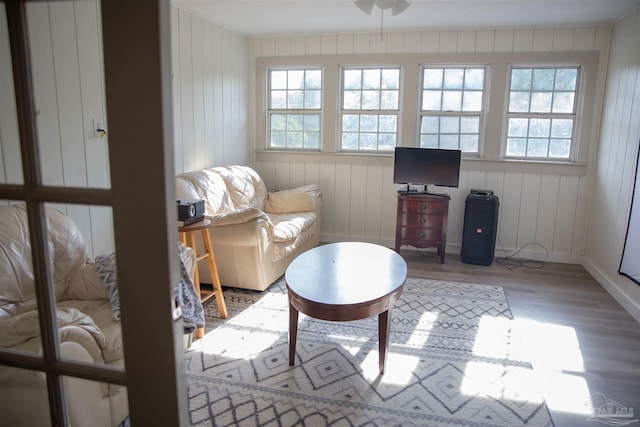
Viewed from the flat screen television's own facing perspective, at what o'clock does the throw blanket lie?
The throw blanket is roughly at 1 o'clock from the flat screen television.

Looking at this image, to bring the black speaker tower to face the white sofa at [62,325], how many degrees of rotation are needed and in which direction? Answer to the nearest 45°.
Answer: approximately 45° to its right

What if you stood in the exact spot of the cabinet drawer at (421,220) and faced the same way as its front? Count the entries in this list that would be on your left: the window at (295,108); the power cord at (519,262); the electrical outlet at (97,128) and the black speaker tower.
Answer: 2

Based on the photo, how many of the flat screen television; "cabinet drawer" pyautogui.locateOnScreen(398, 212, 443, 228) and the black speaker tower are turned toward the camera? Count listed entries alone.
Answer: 3

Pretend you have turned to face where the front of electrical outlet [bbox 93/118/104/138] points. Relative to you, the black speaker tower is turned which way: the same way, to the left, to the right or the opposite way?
to the right

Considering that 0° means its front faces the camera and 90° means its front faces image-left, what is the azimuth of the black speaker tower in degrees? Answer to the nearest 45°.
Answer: approximately 0°

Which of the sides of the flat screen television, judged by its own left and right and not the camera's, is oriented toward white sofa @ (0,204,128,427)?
front

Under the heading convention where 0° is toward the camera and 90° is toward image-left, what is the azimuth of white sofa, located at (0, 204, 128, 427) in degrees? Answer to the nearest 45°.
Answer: approximately 315°

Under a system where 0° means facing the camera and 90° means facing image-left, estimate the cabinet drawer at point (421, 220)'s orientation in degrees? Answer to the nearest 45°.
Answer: approximately 0°

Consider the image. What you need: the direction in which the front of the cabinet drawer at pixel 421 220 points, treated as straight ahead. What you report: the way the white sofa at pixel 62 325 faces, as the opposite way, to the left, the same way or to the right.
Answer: to the left

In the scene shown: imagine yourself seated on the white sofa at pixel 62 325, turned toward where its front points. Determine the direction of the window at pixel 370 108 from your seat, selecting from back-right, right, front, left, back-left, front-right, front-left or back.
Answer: left

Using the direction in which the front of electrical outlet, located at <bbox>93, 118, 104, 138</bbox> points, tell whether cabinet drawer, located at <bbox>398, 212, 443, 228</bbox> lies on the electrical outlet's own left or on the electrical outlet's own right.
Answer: on the electrical outlet's own left

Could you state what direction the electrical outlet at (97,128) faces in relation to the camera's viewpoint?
facing the viewer and to the right of the viewer
